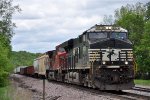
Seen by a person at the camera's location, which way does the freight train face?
facing the viewer and to the right of the viewer
